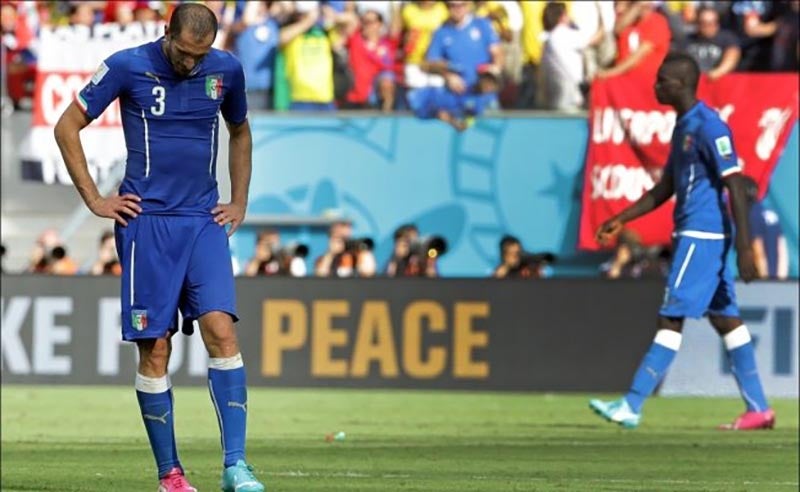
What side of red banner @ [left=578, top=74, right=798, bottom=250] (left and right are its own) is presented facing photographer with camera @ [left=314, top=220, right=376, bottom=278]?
right

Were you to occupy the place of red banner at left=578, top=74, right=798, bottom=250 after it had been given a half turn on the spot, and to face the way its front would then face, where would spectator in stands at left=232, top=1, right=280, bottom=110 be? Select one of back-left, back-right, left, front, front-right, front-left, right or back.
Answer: left

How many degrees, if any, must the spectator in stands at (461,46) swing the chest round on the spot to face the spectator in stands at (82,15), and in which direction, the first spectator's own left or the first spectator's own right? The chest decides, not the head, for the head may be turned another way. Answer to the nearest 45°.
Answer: approximately 90° to the first spectator's own right

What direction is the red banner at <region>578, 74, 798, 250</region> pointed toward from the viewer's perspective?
toward the camera

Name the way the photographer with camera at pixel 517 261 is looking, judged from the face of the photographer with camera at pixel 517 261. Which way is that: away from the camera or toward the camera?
toward the camera

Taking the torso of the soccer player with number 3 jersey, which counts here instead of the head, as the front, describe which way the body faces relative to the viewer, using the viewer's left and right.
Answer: facing the viewer and to the right of the viewer

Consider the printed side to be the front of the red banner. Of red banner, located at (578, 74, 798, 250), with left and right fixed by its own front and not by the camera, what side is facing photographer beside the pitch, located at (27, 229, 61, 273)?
right

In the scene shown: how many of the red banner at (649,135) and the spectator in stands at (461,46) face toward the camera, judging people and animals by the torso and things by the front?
2

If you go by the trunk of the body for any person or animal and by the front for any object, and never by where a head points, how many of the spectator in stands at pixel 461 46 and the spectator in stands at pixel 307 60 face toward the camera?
2

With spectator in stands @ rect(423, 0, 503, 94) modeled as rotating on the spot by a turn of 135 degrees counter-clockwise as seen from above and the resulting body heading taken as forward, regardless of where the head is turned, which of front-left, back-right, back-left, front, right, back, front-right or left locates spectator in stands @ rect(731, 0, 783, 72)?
front-right

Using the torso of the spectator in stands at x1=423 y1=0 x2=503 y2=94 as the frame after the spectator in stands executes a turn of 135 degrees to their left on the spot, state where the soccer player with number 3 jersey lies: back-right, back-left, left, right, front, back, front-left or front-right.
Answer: back-right

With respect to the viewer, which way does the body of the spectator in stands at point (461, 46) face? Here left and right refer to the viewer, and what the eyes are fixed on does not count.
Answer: facing the viewer

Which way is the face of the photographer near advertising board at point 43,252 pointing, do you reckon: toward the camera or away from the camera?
toward the camera

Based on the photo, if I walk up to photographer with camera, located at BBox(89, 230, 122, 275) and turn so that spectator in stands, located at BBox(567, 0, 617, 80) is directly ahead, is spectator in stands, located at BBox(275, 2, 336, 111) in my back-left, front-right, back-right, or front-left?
front-left

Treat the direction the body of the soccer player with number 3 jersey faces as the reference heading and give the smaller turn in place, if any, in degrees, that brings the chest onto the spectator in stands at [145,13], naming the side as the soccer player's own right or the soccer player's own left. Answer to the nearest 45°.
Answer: approximately 135° to the soccer player's own left

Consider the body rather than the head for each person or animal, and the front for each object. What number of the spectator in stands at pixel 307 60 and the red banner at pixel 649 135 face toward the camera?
2
